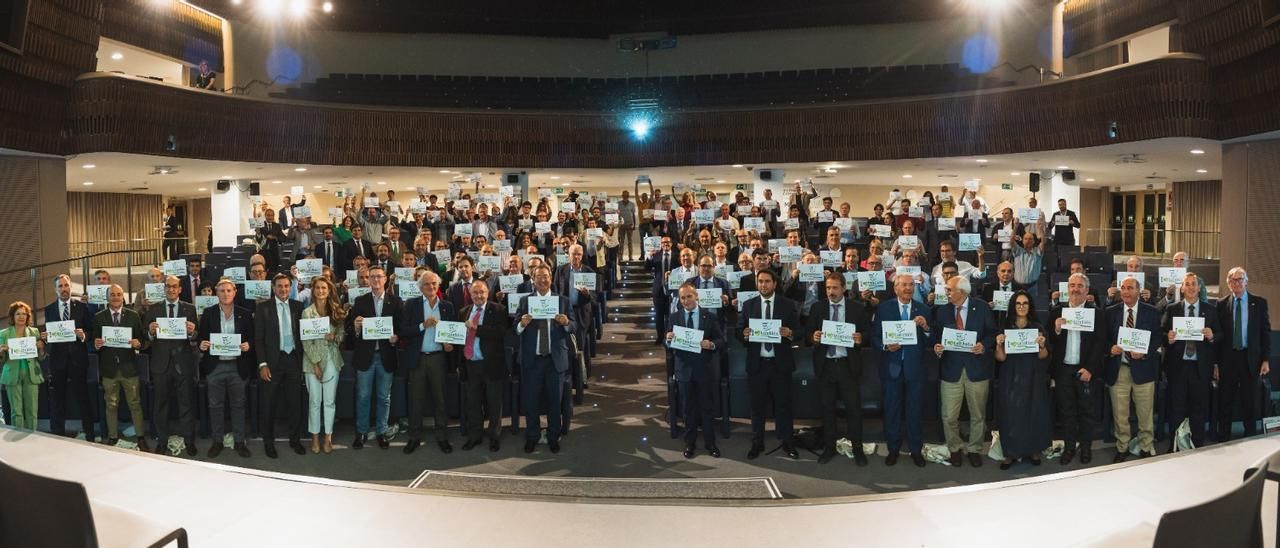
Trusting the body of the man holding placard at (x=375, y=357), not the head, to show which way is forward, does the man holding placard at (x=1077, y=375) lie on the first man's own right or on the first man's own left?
on the first man's own left

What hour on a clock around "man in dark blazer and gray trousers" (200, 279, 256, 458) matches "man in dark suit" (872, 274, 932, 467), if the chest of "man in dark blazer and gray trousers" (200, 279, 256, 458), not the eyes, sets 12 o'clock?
"man in dark suit" (872, 274, 932, 467) is roughly at 10 o'clock from "man in dark blazer and gray trousers" (200, 279, 256, 458).

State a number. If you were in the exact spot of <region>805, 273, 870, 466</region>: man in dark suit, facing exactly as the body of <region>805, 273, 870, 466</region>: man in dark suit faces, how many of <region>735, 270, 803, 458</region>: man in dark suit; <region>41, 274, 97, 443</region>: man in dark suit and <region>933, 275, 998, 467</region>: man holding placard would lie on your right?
2

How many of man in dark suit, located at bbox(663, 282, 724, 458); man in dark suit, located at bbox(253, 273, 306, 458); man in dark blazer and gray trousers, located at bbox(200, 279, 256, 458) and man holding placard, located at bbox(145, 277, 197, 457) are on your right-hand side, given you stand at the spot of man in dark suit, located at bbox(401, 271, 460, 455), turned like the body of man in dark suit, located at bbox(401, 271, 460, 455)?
3

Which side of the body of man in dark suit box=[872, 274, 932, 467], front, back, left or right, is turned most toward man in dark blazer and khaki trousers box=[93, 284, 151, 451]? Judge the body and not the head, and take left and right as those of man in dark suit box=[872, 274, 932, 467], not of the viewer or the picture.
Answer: right
